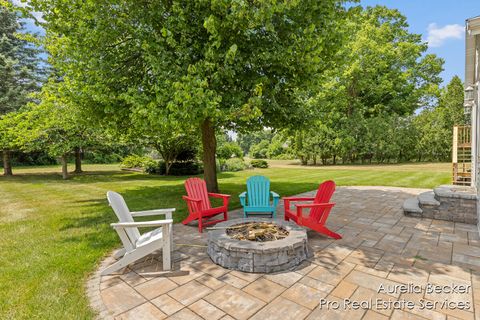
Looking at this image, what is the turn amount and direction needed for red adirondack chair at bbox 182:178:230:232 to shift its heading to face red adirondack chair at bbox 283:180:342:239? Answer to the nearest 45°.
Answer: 0° — it already faces it

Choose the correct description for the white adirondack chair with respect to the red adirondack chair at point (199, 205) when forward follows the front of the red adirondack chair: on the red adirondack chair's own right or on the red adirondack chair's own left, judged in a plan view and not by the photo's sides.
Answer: on the red adirondack chair's own right

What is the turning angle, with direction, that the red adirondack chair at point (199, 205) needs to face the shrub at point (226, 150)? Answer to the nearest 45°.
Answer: approximately 135° to its left

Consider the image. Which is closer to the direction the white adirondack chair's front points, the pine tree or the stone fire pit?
the stone fire pit

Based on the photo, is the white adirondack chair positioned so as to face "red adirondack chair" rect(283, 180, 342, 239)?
yes

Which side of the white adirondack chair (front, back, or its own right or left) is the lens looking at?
right

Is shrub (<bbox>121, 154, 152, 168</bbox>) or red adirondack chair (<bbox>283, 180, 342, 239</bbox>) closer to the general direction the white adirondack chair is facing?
the red adirondack chair

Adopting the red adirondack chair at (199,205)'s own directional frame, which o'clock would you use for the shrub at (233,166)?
The shrub is roughly at 8 o'clock from the red adirondack chair.

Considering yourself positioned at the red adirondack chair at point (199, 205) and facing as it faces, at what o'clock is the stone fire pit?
The stone fire pit is roughly at 1 o'clock from the red adirondack chair.

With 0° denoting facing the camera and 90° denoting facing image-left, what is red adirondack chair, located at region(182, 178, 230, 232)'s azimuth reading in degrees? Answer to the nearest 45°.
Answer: approximately 315°

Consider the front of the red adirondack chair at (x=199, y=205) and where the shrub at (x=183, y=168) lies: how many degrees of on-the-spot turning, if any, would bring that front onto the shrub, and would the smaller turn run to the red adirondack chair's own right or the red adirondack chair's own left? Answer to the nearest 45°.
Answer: approximately 135° to the red adirondack chair's own left

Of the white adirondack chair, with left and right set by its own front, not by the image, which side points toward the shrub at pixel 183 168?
left
